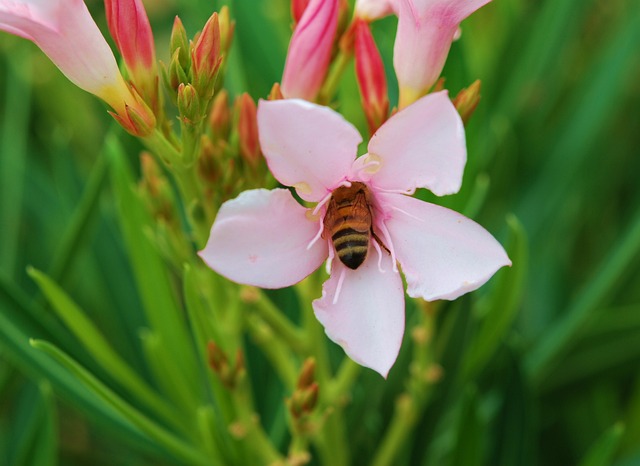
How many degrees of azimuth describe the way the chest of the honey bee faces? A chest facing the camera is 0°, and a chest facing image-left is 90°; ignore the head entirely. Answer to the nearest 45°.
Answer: approximately 180°
